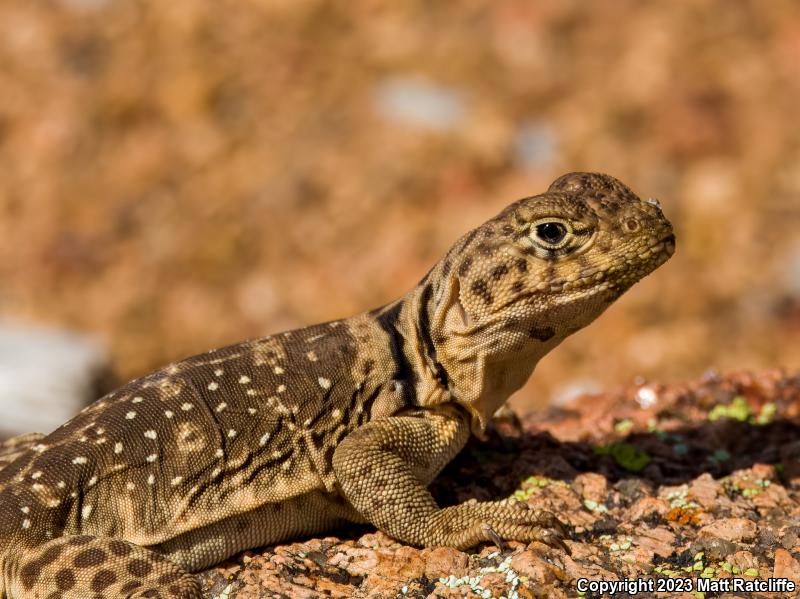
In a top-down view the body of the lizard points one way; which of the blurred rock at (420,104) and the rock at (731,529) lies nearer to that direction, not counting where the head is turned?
the rock

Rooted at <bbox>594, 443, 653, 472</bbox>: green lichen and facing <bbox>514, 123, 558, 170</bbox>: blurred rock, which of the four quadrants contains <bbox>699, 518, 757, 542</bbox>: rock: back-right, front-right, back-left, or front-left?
back-right

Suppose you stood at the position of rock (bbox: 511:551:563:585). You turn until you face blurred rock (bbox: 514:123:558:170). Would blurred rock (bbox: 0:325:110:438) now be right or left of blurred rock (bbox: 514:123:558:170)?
left

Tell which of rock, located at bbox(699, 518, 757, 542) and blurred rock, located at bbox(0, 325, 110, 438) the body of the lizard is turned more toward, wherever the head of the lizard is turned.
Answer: the rock

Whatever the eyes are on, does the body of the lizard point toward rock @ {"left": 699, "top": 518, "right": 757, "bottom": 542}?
yes

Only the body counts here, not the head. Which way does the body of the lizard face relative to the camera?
to the viewer's right

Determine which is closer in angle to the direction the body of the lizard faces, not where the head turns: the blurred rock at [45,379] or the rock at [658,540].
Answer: the rock

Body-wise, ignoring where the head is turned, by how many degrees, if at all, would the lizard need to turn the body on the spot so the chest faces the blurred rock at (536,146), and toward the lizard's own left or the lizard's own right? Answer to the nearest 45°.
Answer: approximately 90° to the lizard's own left

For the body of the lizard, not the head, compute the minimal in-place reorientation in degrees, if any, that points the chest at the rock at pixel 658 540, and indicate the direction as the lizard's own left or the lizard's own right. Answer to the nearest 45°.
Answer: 0° — it already faces it

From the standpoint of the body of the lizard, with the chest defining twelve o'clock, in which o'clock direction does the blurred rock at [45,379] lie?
The blurred rock is roughly at 8 o'clock from the lizard.

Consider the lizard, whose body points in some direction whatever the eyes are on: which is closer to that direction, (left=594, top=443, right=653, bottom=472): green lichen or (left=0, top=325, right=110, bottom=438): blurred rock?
the green lichen
